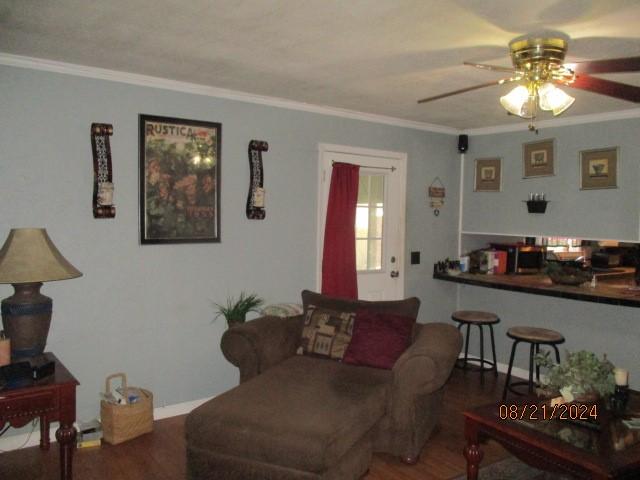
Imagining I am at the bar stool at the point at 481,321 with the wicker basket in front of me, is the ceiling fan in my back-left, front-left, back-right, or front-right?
front-left

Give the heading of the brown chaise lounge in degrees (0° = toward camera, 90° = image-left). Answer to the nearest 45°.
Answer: approximately 45°

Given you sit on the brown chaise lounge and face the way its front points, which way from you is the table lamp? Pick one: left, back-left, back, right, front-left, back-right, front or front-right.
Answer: front-right

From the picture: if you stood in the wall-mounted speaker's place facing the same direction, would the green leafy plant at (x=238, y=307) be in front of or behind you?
in front

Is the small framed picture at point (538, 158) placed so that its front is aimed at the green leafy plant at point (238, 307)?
yes

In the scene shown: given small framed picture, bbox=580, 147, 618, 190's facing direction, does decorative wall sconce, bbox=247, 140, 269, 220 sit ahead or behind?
ahead

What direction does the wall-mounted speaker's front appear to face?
toward the camera

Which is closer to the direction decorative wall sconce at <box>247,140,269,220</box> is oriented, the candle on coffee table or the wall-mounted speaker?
the candle on coffee table

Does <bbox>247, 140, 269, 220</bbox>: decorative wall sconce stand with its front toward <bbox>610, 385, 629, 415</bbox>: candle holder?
yes
